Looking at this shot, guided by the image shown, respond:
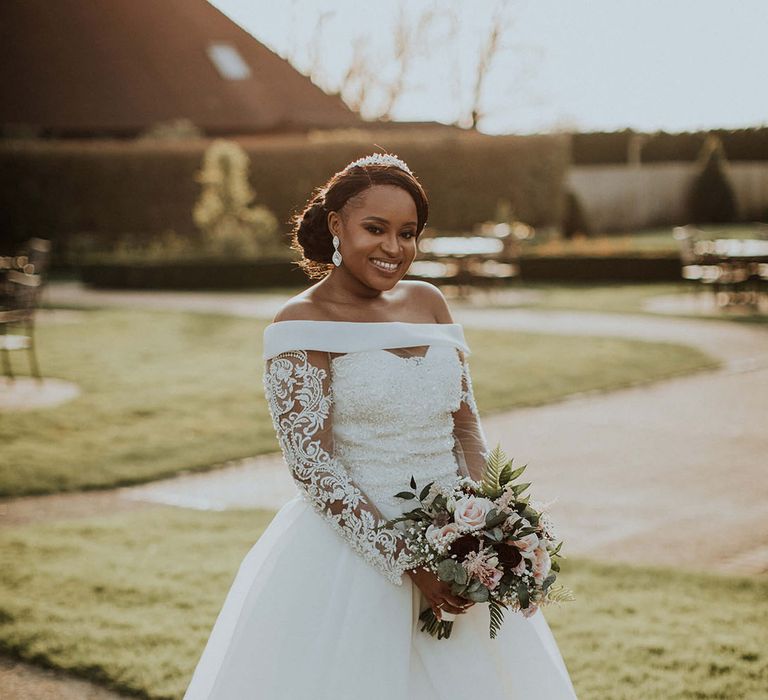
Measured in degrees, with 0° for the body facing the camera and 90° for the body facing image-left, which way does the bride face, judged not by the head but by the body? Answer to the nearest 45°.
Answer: approximately 315°

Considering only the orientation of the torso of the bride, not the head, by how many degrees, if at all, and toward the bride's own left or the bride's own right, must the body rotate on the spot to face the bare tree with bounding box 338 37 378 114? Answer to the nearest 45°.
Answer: approximately 135° to the bride's own left

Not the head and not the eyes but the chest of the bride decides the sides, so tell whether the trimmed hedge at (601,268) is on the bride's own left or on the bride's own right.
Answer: on the bride's own left

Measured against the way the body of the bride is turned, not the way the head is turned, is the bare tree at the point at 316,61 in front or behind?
behind
